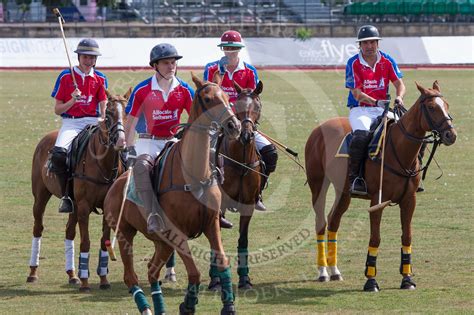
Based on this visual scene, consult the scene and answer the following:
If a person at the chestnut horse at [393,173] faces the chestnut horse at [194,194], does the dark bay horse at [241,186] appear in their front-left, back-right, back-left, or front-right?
front-right

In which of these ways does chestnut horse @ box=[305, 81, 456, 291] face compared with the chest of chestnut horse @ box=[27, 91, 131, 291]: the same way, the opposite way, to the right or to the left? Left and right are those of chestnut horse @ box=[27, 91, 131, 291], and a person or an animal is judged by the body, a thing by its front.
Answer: the same way

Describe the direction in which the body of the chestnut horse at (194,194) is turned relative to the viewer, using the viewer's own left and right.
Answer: facing the viewer and to the right of the viewer

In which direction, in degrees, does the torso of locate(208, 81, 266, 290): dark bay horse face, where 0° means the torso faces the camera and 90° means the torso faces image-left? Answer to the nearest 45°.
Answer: approximately 0°

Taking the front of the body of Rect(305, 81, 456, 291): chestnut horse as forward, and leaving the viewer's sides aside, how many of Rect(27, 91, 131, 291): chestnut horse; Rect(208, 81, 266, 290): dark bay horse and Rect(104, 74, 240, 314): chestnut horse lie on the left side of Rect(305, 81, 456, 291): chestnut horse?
0

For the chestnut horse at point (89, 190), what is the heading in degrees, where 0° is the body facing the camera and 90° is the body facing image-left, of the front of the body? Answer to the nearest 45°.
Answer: approximately 315°

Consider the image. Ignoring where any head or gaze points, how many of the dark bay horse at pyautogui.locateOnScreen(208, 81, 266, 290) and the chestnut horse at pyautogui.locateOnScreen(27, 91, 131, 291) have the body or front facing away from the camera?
0

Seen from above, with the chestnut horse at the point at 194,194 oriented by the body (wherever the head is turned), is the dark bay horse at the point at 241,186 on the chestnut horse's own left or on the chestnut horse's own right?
on the chestnut horse's own left

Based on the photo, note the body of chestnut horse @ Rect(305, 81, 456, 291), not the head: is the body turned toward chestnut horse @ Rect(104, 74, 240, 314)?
no

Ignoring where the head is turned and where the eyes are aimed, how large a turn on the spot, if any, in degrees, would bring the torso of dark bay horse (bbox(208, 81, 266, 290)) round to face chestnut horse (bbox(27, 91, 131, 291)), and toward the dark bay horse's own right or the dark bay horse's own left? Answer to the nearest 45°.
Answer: approximately 90° to the dark bay horse's own right

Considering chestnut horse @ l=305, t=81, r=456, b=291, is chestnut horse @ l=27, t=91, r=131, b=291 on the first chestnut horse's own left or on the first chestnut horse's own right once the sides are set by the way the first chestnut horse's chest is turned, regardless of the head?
on the first chestnut horse's own right

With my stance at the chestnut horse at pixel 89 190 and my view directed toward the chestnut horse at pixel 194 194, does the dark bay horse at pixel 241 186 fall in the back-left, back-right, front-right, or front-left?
front-left

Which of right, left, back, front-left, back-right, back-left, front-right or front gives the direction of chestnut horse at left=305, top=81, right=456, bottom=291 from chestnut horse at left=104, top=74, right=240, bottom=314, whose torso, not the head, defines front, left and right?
left

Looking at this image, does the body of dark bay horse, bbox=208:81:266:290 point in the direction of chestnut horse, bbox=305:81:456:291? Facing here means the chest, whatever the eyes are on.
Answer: no

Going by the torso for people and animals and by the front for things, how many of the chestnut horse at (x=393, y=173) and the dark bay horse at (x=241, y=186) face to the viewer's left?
0
